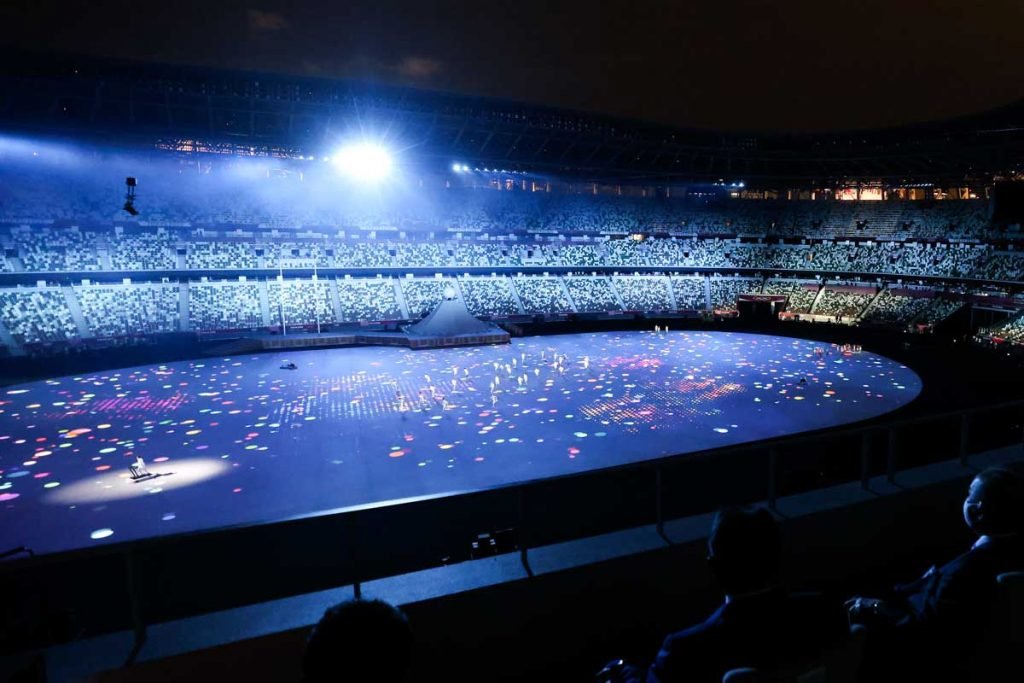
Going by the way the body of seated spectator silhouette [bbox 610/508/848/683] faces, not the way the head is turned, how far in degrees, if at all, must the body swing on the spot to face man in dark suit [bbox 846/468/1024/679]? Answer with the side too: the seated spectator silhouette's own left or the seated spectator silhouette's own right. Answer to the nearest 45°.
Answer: approximately 90° to the seated spectator silhouette's own right

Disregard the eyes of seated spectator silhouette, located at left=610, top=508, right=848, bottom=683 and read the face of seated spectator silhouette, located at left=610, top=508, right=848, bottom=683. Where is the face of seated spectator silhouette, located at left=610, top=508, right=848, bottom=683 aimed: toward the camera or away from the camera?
away from the camera

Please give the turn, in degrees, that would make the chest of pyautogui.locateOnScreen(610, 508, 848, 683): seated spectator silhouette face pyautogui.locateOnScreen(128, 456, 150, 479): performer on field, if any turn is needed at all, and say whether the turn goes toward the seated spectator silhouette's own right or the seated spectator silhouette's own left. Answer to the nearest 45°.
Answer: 0° — they already face them

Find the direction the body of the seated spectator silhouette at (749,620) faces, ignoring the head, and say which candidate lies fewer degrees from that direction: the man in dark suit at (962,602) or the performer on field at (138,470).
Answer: the performer on field

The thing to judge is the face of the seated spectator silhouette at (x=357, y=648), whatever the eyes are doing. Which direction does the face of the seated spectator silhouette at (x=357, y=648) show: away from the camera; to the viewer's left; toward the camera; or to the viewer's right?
away from the camera

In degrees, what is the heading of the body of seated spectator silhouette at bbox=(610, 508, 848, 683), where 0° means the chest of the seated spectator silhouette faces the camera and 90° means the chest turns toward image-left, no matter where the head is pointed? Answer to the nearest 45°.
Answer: approximately 135°

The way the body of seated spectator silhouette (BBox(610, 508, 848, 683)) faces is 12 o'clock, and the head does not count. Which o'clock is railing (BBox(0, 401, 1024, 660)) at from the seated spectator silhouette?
The railing is roughly at 12 o'clock from the seated spectator silhouette.

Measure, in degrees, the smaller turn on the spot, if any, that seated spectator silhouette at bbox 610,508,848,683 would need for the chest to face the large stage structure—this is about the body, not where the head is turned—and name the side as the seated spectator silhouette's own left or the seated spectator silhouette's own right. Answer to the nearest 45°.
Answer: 0° — they already face it
